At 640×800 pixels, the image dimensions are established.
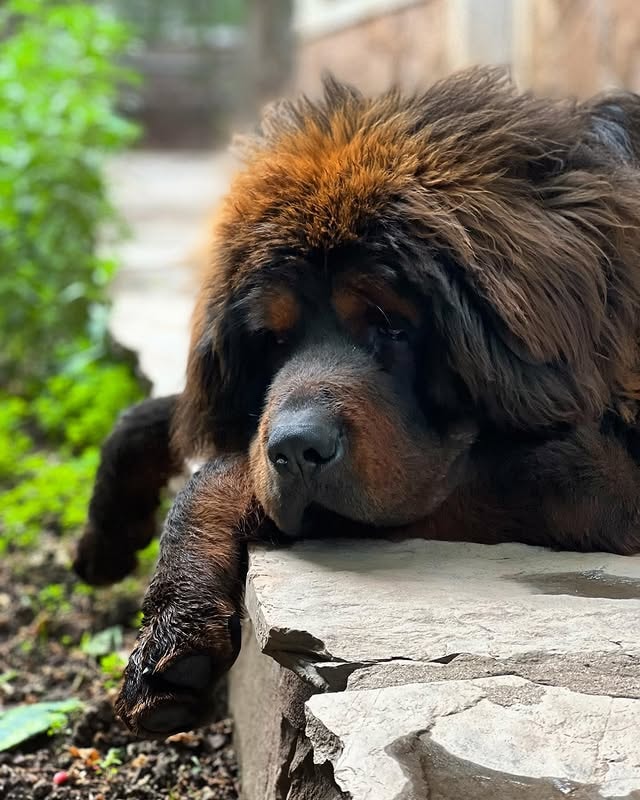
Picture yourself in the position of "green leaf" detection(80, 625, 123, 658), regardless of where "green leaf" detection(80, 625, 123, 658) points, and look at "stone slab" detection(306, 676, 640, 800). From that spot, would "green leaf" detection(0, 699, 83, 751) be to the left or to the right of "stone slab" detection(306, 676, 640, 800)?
right

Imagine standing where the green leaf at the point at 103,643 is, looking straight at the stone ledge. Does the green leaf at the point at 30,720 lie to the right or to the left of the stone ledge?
right

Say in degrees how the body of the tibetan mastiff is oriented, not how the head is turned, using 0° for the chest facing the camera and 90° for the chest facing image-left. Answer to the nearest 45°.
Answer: approximately 45°
